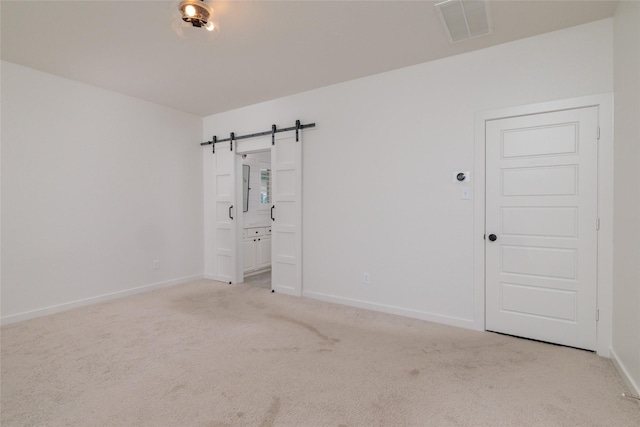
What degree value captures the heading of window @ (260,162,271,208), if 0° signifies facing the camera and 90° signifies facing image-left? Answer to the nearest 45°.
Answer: approximately 315°

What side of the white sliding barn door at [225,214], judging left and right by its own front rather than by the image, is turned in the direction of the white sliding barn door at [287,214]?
left

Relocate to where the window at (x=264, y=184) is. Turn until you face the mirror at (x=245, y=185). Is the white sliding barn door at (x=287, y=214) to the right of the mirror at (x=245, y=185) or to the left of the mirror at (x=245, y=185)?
left

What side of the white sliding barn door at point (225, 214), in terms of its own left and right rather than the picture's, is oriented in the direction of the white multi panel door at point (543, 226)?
left

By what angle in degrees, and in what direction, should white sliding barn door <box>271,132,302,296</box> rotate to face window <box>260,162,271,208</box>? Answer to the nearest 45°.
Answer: approximately 135° to its right

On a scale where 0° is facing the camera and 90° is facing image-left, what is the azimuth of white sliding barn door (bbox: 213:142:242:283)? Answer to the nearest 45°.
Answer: approximately 45°

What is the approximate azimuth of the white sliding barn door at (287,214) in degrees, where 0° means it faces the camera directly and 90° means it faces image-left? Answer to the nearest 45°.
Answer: approximately 45°

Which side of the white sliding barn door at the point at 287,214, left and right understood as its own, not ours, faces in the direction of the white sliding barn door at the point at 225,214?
right

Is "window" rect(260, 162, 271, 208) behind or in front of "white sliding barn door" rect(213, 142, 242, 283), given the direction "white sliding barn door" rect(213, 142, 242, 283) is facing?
behind

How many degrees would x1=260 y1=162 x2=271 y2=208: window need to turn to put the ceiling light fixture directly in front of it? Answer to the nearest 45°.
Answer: approximately 45° to its right
